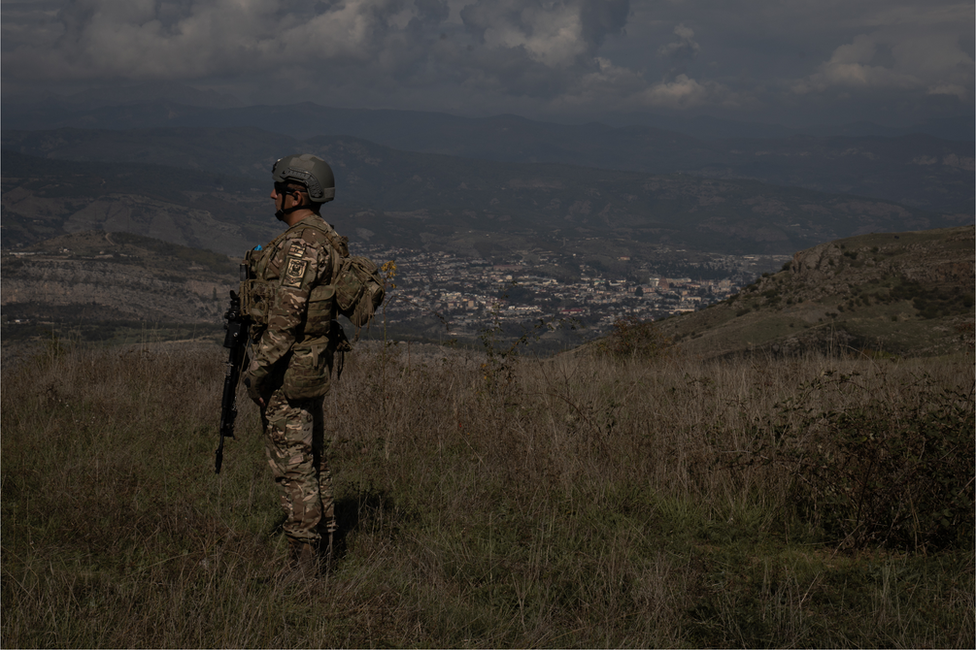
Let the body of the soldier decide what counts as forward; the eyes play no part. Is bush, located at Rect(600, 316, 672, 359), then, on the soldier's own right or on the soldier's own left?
on the soldier's own right

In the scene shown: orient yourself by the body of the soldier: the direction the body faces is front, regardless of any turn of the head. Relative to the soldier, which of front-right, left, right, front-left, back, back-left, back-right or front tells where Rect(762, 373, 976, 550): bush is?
back

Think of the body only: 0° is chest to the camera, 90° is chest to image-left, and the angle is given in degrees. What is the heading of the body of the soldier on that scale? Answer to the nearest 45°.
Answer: approximately 90°
